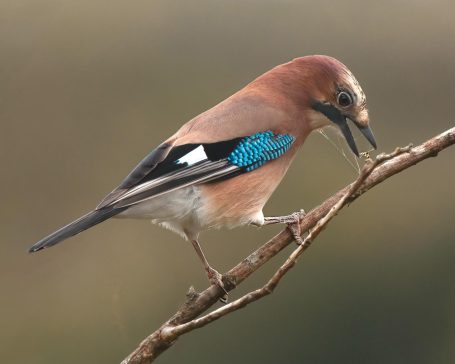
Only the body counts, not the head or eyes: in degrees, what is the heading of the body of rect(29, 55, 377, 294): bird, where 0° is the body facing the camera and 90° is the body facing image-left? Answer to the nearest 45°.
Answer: approximately 270°
